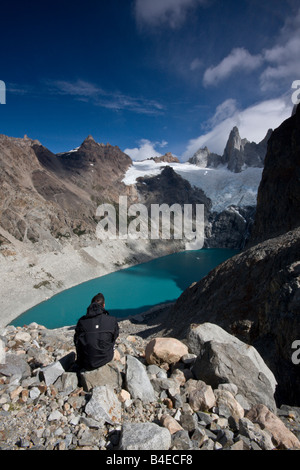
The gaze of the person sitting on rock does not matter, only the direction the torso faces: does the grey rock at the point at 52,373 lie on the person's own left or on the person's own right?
on the person's own left

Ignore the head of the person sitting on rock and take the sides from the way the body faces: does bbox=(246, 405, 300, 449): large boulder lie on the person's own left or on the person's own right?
on the person's own right

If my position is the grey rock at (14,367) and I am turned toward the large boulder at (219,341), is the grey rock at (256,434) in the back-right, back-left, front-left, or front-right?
front-right

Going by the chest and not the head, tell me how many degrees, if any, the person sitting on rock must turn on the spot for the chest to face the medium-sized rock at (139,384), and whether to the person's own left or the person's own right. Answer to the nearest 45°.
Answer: approximately 135° to the person's own right

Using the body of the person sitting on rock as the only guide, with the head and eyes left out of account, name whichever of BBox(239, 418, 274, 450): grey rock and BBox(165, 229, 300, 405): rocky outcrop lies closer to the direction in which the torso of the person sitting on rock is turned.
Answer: the rocky outcrop

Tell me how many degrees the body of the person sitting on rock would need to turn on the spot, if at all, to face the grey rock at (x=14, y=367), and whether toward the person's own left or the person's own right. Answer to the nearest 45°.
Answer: approximately 45° to the person's own left

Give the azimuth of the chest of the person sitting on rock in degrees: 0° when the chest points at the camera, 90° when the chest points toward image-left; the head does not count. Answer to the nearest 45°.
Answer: approximately 180°

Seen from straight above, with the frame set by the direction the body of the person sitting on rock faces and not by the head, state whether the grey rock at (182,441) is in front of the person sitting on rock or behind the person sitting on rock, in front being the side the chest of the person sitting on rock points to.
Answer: behind

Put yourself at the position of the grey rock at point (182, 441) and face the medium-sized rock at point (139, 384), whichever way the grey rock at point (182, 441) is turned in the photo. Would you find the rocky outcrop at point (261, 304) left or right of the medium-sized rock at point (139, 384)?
right

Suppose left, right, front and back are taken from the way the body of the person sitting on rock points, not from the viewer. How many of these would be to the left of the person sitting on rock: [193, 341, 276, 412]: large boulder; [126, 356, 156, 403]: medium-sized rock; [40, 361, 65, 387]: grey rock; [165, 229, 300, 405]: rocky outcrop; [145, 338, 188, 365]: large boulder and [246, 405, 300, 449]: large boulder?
1

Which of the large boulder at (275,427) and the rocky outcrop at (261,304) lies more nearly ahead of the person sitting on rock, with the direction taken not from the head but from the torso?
the rocky outcrop
